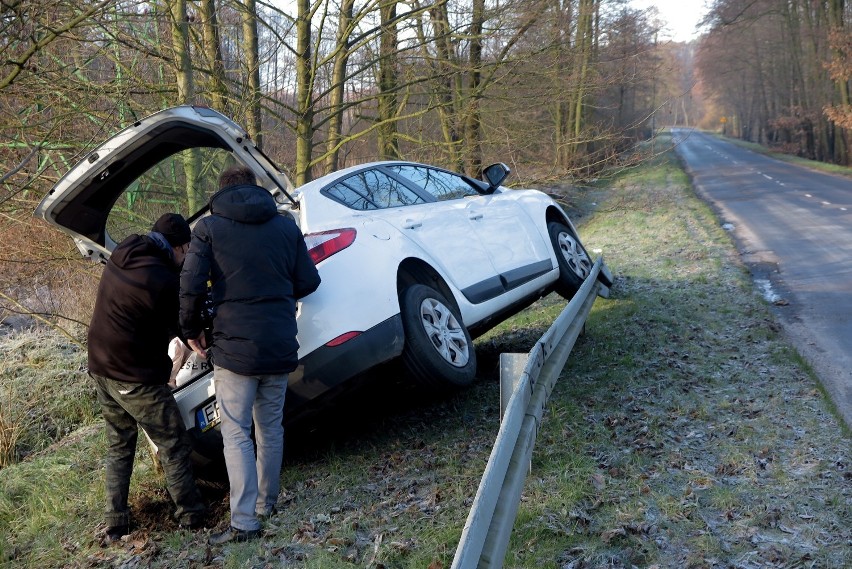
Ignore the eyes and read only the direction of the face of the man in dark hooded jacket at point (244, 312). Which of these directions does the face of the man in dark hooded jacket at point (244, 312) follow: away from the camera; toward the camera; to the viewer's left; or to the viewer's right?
away from the camera

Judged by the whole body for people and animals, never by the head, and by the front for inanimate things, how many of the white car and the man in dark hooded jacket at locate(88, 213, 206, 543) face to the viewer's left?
0

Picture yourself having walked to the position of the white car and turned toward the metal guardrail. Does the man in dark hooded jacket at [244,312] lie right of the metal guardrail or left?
right

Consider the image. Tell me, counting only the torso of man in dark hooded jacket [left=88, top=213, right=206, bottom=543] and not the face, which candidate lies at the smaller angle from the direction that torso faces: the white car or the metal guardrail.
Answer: the white car

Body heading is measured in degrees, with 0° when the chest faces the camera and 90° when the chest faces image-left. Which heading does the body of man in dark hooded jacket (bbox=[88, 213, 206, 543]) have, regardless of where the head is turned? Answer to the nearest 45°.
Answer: approximately 225°

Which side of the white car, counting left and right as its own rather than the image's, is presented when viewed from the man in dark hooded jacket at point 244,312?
back

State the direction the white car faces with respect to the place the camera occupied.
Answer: facing away from the viewer and to the right of the viewer

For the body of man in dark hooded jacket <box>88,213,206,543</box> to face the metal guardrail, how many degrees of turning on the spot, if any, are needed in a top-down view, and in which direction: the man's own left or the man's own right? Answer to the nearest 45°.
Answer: approximately 90° to the man's own right

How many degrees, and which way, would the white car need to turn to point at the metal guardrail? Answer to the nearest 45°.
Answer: approximately 135° to its right

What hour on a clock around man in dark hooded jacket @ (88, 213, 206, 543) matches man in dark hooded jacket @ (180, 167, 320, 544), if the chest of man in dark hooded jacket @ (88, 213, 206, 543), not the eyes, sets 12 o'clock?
man in dark hooded jacket @ (180, 167, 320, 544) is roughly at 3 o'clock from man in dark hooded jacket @ (88, 213, 206, 543).
